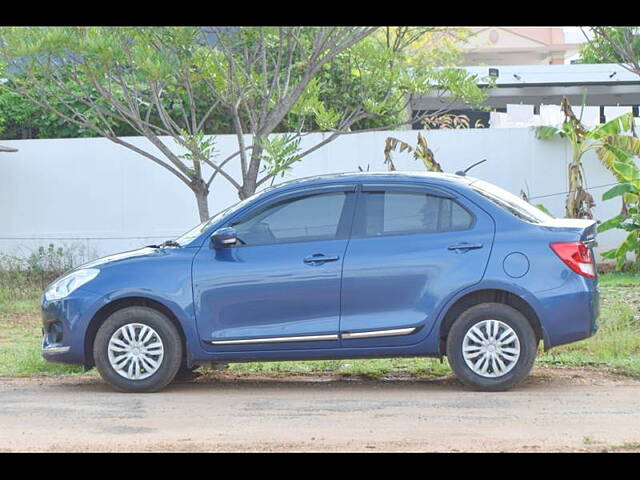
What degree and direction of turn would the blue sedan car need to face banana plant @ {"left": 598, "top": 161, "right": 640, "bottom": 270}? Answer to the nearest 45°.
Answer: approximately 135° to its right

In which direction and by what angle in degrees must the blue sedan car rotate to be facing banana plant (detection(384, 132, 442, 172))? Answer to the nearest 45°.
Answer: approximately 90° to its right

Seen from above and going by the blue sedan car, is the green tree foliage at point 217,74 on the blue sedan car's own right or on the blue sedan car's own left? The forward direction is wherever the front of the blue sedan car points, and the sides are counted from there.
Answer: on the blue sedan car's own right

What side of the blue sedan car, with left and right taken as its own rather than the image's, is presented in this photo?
left

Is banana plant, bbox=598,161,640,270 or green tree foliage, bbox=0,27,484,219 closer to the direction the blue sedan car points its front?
the green tree foliage

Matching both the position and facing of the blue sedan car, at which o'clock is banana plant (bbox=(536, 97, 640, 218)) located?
The banana plant is roughly at 4 o'clock from the blue sedan car.

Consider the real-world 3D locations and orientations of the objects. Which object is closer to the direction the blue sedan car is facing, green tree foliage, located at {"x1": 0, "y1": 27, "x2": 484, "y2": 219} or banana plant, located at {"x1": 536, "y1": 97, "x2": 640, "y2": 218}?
the green tree foliage
